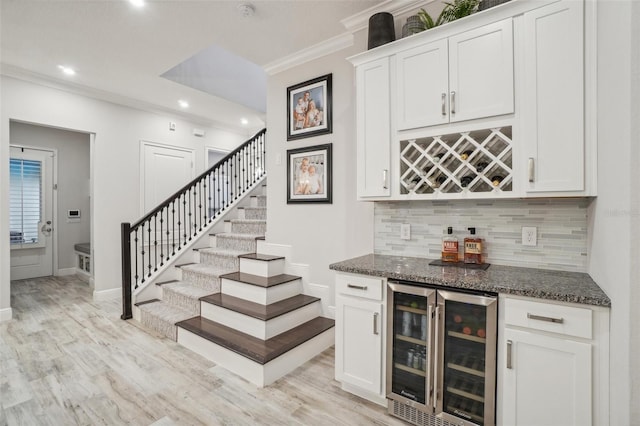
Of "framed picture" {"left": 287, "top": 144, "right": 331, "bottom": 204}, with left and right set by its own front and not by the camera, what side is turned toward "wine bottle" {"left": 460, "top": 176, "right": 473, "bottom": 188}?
left

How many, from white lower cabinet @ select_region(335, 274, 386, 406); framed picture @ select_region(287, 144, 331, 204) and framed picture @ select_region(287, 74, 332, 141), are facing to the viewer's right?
0

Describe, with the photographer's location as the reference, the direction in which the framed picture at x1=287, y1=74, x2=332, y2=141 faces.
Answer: facing the viewer and to the left of the viewer

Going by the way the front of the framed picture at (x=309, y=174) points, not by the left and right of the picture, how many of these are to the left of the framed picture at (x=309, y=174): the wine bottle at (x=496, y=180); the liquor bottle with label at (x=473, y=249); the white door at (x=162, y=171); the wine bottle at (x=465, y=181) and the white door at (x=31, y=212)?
3

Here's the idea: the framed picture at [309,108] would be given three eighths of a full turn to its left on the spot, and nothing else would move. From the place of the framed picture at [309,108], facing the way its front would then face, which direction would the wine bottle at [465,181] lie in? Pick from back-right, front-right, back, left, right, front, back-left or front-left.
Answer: front-right

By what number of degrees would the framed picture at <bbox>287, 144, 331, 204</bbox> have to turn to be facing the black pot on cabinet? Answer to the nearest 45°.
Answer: approximately 90° to its left

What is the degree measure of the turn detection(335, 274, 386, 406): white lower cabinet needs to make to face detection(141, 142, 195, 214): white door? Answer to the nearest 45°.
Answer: approximately 90° to its right

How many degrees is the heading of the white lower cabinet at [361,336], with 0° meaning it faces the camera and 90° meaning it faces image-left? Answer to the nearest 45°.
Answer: approximately 45°

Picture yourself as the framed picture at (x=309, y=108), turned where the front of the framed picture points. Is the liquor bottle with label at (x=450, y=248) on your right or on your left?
on your left

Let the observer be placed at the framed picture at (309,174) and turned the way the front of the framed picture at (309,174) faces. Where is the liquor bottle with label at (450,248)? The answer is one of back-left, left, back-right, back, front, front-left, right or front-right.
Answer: left

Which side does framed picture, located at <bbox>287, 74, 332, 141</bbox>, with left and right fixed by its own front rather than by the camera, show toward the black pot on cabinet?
left

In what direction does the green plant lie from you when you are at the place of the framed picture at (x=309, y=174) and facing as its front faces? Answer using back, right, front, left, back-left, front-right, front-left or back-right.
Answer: left

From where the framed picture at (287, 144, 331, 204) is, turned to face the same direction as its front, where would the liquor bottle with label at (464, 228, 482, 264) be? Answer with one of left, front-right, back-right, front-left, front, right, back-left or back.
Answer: left

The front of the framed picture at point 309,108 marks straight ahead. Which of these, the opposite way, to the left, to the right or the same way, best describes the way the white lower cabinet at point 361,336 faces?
the same way

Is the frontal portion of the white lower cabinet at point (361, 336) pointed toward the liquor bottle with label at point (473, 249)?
no
